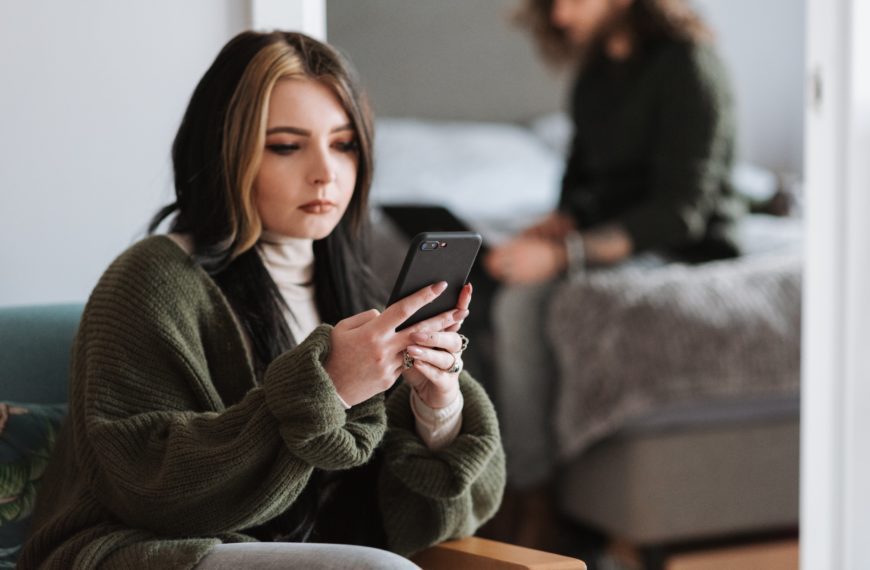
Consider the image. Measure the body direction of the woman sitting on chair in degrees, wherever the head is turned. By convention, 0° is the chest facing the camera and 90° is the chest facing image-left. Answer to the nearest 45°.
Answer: approximately 315°

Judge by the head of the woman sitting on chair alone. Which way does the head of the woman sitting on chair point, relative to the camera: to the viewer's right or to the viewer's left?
to the viewer's right

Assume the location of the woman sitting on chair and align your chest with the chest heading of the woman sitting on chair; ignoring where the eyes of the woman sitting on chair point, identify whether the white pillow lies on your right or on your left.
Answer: on your left

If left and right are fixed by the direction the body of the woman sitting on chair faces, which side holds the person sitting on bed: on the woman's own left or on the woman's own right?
on the woman's own left

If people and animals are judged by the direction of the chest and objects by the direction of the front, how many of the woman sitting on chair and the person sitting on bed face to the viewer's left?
1

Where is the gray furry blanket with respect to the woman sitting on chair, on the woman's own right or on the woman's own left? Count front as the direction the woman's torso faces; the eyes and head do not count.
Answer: on the woman's own left

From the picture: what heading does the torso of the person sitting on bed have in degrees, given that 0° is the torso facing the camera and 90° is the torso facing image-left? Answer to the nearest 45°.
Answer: approximately 90°
